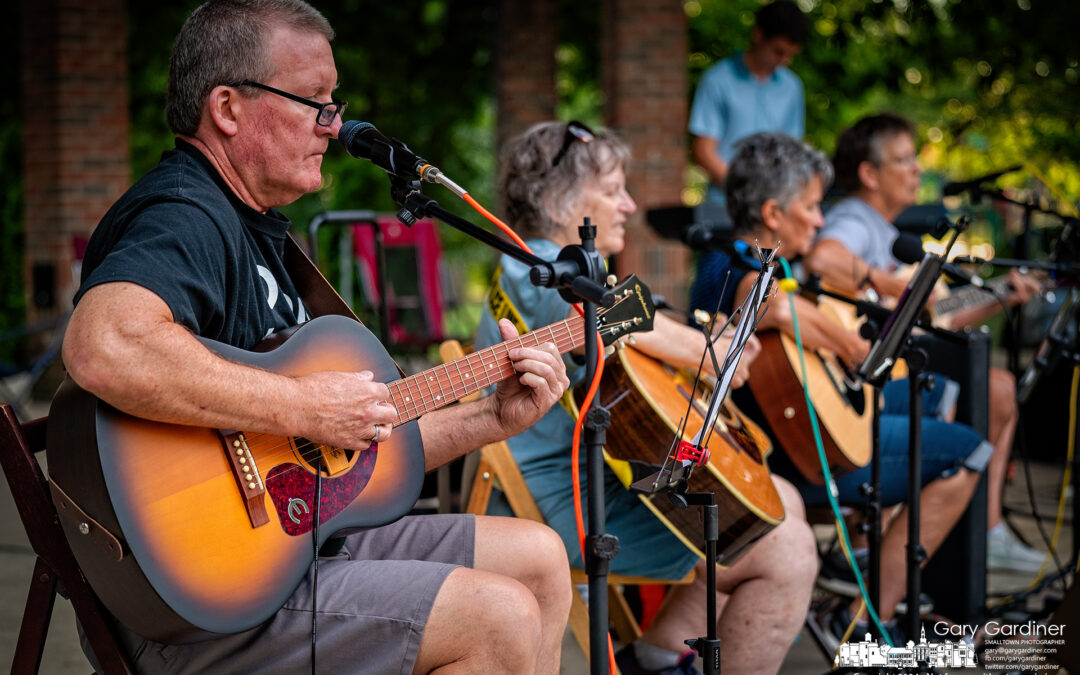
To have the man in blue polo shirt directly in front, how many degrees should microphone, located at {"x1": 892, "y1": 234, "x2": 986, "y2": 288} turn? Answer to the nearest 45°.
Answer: approximately 90° to its right

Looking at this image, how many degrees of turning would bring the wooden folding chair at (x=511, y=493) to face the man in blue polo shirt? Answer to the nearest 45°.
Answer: approximately 90° to its left

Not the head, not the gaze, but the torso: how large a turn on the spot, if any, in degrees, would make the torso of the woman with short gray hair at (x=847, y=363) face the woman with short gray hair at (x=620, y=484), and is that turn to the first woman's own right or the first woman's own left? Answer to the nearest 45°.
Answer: approximately 135° to the first woman's own right

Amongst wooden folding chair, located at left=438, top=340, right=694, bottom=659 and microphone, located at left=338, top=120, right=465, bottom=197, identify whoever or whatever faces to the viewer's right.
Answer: the wooden folding chair

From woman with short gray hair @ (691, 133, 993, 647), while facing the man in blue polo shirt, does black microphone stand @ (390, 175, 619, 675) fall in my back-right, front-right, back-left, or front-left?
back-left

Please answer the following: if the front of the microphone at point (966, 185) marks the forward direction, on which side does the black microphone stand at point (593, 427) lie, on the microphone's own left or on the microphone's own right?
on the microphone's own left

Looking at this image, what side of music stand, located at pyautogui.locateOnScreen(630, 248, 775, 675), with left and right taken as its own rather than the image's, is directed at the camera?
left

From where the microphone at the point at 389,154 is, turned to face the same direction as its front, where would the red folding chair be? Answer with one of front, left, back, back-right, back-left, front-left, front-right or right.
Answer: right

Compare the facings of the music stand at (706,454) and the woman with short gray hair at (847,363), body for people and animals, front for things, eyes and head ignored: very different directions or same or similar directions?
very different directions

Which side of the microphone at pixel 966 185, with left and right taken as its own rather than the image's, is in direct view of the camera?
left

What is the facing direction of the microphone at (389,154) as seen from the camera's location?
facing to the left of the viewer
